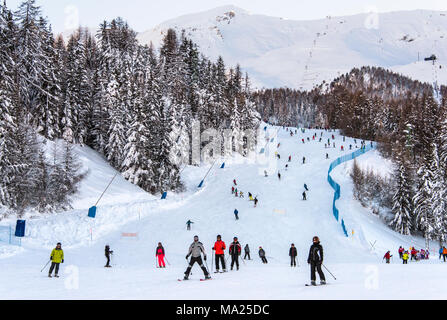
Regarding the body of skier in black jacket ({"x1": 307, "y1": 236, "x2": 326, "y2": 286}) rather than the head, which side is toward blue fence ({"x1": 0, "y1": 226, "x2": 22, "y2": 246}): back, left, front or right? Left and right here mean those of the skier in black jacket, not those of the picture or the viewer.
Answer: right

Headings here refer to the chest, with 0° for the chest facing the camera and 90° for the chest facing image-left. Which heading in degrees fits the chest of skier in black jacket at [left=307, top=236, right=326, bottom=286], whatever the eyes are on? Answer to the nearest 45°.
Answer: approximately 45°
